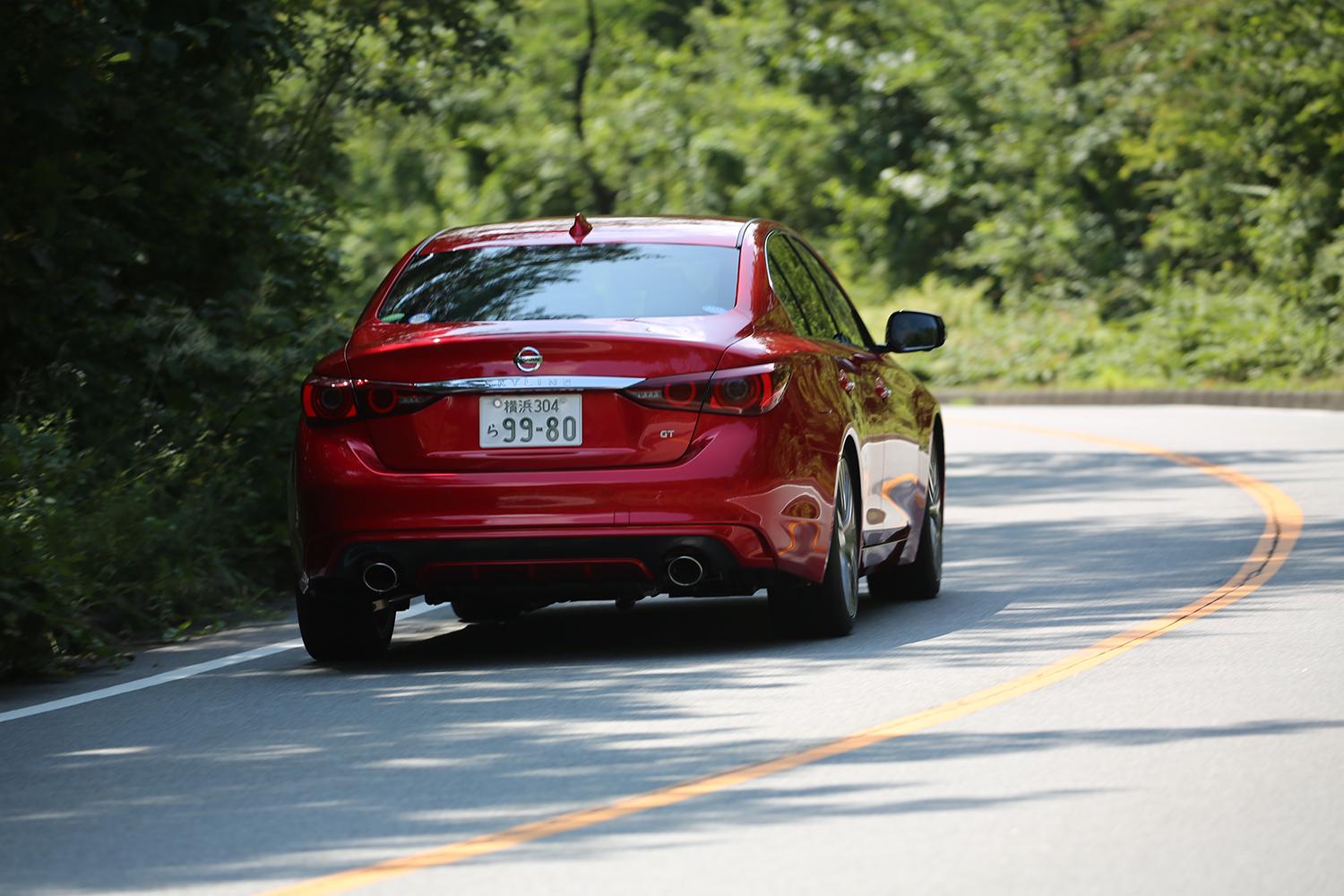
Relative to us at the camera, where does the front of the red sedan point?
facing away from the viewer
